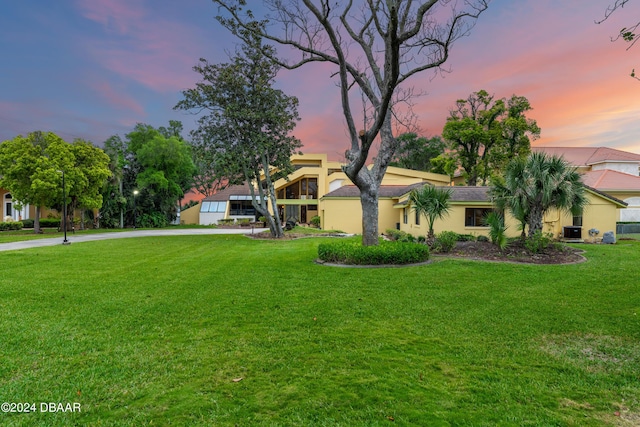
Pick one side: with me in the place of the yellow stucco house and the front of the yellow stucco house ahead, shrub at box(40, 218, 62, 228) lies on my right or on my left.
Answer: on my right

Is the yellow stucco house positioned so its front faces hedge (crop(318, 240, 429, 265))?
yes

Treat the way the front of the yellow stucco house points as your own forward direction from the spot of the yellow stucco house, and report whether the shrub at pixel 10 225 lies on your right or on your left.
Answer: on your right

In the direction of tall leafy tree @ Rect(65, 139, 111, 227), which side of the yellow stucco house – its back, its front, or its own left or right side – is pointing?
right

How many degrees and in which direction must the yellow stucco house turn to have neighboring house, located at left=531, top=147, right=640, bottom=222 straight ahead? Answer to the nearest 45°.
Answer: approximately 135° to its left

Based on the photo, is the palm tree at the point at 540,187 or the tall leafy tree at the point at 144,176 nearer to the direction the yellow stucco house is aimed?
the palm tree

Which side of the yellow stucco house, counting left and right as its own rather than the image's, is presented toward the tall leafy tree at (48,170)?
right

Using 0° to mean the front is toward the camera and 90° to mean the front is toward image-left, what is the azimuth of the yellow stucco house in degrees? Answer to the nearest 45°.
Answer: approximately 0°
